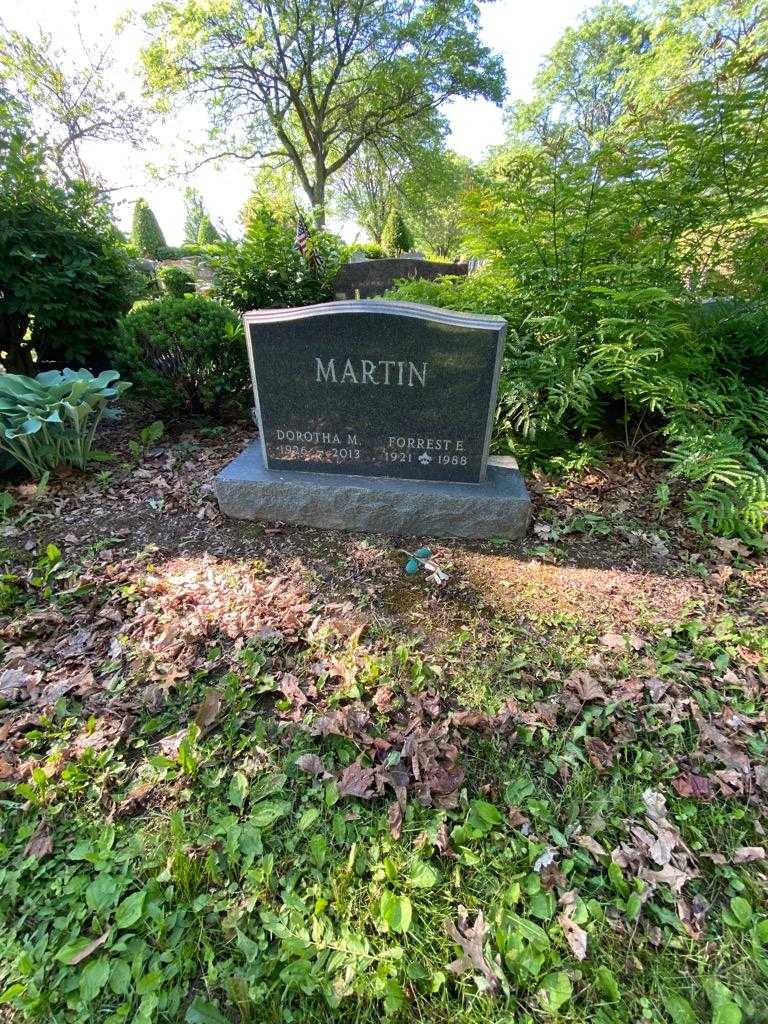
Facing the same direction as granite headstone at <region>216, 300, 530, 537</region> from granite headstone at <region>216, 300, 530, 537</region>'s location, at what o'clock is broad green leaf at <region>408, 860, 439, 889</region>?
The broad green leaf is roughly at 12 o'clock from the granite headstone.

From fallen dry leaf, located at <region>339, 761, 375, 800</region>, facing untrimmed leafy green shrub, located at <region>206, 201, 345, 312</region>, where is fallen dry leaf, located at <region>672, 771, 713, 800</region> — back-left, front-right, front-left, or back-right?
back-right

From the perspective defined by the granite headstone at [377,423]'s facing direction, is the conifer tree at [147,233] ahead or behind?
behind

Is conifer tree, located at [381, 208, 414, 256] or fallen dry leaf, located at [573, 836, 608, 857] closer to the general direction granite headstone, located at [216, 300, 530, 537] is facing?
the fallen dry leaf

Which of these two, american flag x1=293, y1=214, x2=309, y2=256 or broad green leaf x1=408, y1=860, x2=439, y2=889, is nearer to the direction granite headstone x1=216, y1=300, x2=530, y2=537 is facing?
the broad green leaf

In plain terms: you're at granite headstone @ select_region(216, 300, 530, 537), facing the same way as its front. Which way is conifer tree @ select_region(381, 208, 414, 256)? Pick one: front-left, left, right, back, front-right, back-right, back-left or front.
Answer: back

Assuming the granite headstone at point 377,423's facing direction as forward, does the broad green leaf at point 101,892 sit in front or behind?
in front

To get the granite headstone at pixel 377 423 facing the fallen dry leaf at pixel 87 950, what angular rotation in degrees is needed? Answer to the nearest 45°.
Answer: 0° — it already faces it

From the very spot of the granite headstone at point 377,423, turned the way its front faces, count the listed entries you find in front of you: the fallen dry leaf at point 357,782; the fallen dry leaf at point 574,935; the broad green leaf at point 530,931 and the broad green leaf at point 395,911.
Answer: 4

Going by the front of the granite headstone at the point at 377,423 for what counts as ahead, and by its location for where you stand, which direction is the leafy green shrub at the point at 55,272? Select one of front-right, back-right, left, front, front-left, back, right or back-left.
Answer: back-right

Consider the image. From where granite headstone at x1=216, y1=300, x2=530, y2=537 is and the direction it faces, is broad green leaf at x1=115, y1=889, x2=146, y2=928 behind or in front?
in front

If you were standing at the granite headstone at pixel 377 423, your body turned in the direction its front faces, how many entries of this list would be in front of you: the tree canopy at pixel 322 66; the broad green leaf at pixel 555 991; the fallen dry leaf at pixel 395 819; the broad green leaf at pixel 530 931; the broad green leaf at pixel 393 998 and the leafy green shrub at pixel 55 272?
4

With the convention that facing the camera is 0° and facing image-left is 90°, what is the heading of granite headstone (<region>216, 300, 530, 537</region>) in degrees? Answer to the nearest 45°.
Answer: approximately 0°

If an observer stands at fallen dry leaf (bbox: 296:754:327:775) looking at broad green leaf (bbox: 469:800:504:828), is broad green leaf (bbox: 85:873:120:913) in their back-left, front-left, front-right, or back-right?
back-right

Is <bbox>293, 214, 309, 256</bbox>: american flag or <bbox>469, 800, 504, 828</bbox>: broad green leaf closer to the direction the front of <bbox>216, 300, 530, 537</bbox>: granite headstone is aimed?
the broad green leaf

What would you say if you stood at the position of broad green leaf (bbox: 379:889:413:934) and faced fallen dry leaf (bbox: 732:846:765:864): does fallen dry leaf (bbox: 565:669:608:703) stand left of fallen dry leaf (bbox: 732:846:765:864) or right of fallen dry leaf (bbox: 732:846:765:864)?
left

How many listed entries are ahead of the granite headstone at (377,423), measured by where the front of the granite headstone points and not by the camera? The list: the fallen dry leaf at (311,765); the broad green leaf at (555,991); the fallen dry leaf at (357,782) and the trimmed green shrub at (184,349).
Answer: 3
